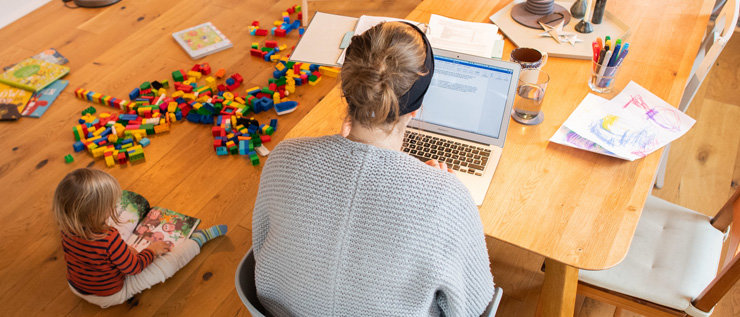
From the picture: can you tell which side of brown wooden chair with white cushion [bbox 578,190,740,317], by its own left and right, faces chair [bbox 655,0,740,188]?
right

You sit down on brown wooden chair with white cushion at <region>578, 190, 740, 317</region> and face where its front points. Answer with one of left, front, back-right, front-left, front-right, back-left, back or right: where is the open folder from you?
front

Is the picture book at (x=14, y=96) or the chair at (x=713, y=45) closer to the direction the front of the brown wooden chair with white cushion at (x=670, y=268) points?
the picture book

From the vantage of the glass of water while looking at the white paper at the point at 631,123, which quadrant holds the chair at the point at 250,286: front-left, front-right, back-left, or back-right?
back-right

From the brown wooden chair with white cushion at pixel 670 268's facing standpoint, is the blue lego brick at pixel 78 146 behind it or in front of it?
in front

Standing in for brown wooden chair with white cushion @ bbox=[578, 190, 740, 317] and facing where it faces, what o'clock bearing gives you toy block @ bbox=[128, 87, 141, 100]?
The toy block is roughly at 12 o'clock from the brown wooden chair with white cushion.

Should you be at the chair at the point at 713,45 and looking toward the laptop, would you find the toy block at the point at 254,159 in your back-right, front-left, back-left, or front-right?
front-right

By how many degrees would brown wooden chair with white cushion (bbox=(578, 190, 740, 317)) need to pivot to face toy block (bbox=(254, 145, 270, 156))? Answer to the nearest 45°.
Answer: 0° — it already faces it

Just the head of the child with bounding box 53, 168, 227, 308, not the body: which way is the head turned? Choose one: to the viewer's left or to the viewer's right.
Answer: to the viewer's right

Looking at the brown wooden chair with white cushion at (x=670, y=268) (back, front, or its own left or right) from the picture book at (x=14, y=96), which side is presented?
front

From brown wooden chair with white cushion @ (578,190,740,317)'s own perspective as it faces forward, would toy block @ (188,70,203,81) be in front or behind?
in front

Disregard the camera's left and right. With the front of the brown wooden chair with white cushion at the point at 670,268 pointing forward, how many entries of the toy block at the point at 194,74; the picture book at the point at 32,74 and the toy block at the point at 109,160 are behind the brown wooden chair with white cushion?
0

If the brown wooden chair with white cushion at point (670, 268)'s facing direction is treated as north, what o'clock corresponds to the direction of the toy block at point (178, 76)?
The toy block is roughly at 12 o'clock from the brown wooden chair with white cushion.

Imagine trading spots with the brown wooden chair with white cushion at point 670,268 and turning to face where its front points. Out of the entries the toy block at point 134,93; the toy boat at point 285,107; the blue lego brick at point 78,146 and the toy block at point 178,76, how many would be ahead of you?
4

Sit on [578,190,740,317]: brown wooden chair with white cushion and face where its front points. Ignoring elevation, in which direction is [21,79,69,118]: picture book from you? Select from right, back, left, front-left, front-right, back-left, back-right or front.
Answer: front

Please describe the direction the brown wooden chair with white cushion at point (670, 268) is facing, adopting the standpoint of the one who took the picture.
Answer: facing to the left of the viewer
